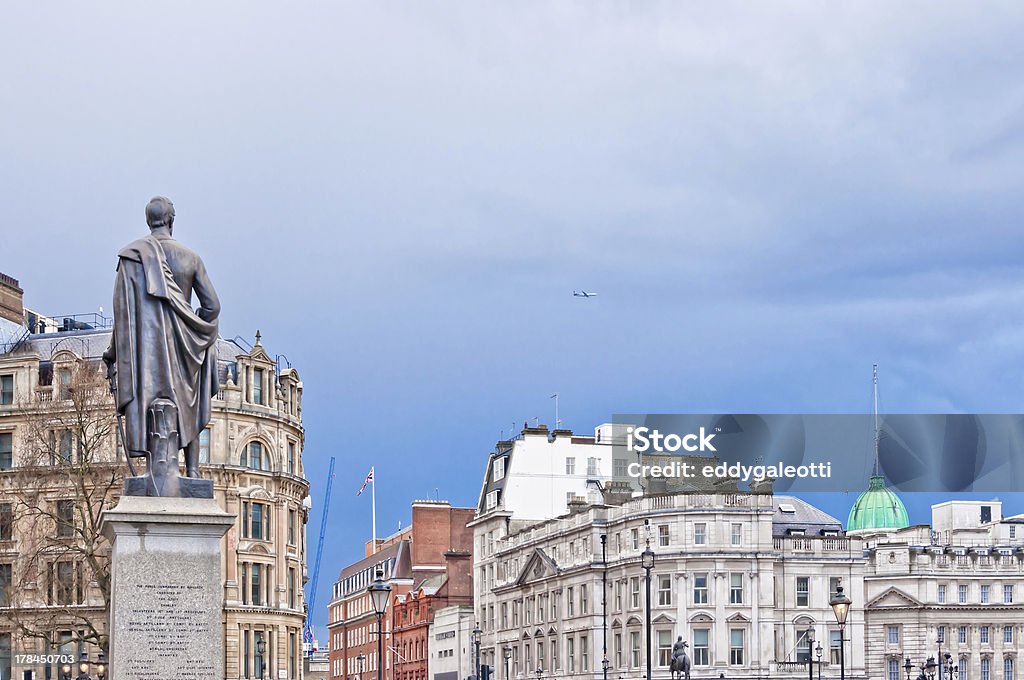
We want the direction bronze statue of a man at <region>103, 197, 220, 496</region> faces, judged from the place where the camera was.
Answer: facing away from the viewer
